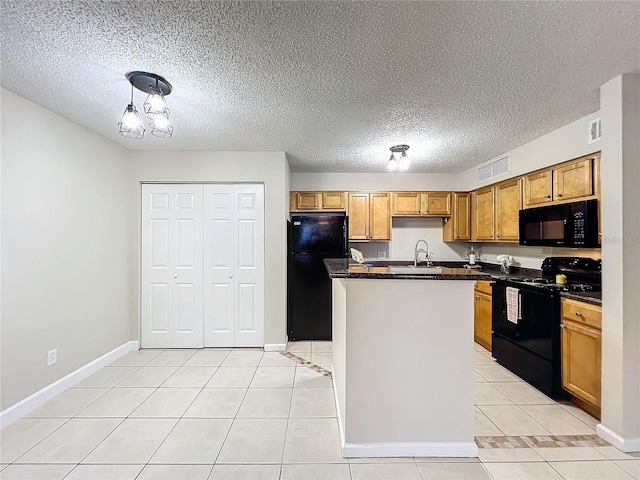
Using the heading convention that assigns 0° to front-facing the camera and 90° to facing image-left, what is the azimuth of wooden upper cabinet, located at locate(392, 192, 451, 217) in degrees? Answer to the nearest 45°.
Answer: approximately 0°

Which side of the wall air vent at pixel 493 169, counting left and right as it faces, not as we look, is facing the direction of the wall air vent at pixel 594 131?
left

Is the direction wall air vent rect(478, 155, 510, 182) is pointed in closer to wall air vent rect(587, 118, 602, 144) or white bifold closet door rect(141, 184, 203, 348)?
the white bifold closet door

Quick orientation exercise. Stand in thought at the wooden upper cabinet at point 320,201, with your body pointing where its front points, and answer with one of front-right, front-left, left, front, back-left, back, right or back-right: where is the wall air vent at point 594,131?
front-left

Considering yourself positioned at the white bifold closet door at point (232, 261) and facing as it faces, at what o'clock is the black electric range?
The black electric range is roughly at 10 o'clock from the white bifold closet door.

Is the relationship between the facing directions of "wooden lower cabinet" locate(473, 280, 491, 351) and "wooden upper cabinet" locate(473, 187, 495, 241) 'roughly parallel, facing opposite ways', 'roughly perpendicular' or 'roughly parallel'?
roughly parallel

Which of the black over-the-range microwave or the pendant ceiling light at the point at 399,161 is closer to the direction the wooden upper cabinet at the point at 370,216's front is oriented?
the pendant ceiling light

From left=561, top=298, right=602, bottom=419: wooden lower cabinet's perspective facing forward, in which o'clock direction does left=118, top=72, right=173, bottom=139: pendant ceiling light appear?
The pendant ceiling light is roughly at 12 o'clock from the wooden lower cabinet.

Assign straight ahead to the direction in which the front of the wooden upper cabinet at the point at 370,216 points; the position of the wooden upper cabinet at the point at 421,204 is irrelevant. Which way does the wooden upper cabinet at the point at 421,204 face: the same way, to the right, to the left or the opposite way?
the same way

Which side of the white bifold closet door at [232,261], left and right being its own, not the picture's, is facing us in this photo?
front

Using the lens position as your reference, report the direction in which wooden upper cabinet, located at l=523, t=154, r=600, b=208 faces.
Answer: facing the viewer and to the left of the viewer

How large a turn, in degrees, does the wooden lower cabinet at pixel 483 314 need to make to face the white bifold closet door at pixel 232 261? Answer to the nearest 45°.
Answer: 0° — it already faces it

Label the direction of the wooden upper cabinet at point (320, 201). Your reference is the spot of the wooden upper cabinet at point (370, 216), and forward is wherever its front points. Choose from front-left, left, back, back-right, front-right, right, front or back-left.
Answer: right

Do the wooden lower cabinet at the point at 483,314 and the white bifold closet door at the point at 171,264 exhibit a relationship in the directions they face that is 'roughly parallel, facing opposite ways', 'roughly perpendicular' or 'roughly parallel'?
roughly perpendicular

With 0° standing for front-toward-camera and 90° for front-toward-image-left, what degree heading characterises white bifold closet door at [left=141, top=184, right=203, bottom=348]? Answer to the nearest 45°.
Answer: approximately 0°

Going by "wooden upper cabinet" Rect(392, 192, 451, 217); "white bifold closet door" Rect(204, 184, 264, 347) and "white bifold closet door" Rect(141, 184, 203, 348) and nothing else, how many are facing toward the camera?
3

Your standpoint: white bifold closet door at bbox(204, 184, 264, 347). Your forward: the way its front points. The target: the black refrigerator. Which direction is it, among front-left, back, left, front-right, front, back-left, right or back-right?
left

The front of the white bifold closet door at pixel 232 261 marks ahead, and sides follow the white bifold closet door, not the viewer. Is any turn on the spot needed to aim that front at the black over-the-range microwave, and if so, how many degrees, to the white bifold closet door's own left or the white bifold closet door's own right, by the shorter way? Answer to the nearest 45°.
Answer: approximately 45° to the white bifold closet door's own left

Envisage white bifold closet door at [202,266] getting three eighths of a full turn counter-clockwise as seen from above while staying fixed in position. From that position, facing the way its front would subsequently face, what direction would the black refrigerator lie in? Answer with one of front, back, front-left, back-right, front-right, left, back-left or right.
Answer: front-right

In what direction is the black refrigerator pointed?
toward the camera

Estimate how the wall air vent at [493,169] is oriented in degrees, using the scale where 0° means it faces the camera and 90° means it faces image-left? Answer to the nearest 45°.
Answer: approximately 45°

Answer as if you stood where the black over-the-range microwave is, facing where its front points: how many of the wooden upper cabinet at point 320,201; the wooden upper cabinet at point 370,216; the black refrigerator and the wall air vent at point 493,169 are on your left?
0

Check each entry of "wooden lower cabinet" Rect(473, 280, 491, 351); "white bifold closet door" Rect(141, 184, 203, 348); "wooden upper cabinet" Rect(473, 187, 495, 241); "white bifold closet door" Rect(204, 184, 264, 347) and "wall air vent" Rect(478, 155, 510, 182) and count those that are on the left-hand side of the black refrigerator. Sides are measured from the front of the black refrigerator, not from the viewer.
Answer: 3
